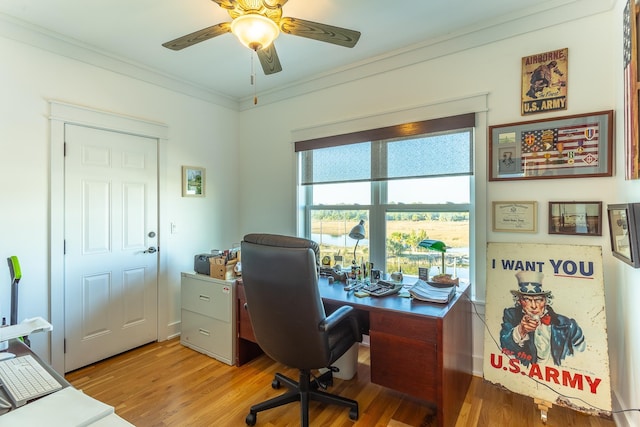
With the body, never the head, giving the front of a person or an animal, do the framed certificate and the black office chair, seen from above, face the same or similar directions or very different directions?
very different directions

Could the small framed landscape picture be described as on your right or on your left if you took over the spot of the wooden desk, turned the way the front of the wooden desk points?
on your right

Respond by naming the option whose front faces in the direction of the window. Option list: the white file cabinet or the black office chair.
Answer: the black office chair

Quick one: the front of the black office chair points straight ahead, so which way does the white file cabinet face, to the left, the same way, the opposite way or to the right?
the opposite way

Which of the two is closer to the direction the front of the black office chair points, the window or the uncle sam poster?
the window
